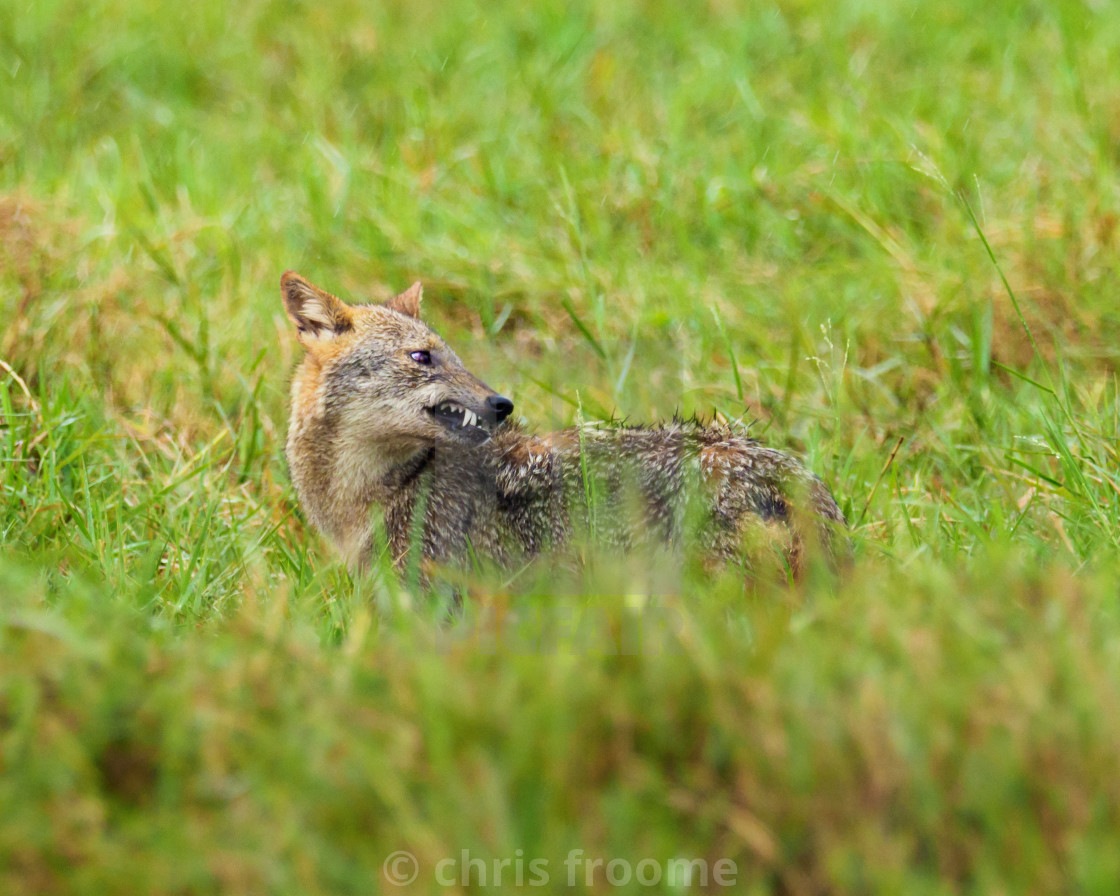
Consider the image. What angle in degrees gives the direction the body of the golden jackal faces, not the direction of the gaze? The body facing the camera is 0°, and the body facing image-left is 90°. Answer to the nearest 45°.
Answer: approximately 90°
